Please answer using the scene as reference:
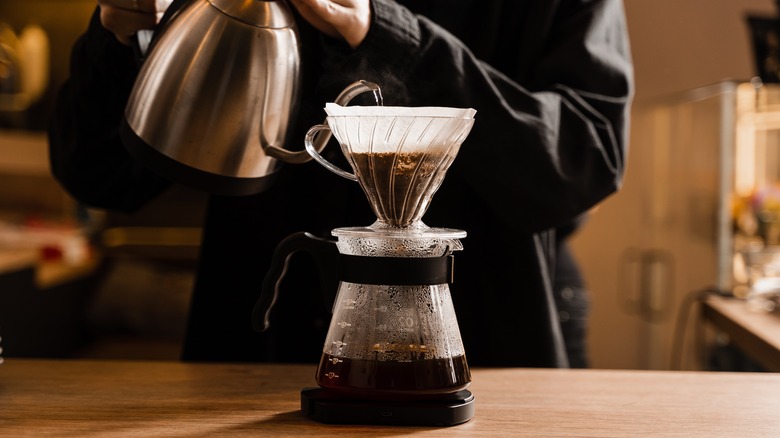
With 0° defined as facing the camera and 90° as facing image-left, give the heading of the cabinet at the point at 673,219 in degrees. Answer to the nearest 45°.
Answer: approximately 45°

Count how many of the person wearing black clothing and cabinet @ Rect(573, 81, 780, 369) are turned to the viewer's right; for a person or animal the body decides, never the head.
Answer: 0

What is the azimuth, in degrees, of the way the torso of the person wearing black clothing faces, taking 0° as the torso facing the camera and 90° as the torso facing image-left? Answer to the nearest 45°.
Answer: approximately 45°

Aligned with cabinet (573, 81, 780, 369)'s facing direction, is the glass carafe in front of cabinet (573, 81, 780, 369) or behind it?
in front
